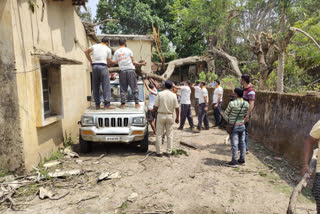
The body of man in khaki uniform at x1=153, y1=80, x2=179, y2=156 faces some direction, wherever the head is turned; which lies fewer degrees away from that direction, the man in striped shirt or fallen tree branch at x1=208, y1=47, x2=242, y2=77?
the fallen tree branch

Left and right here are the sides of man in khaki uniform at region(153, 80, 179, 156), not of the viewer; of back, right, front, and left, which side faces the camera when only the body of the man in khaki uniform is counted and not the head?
back

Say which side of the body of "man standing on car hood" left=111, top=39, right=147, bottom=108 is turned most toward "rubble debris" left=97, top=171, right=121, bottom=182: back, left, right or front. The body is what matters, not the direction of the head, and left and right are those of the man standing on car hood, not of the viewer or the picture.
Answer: back

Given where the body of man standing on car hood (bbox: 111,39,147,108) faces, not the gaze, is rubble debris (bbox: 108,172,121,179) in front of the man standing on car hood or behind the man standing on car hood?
behind

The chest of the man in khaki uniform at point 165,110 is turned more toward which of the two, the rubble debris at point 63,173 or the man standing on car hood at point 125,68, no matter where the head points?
the man standing on car hood

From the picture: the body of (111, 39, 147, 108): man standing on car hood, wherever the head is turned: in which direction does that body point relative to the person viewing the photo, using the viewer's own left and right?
facing away from the viewer

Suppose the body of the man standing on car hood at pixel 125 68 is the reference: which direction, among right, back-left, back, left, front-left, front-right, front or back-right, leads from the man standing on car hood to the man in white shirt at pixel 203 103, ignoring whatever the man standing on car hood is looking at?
front-right

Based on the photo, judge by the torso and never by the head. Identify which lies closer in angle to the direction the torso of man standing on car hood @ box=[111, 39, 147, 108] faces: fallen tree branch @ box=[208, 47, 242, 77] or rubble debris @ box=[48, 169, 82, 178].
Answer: the fallen tree branch
